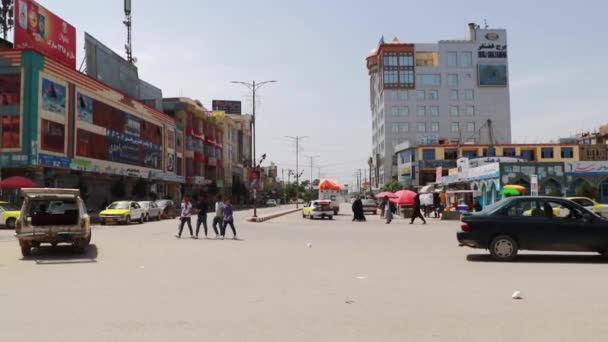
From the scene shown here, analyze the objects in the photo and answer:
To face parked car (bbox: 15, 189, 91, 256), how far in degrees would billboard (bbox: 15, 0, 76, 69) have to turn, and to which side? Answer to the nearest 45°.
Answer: approximately 45° to its right

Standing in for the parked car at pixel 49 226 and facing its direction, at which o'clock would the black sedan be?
The black sedan is roughly at 4 o'clock from the parked car.

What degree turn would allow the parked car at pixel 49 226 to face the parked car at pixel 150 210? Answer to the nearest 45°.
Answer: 0° — it already faces it

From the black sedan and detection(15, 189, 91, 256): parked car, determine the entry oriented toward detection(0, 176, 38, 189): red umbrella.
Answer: the parked car

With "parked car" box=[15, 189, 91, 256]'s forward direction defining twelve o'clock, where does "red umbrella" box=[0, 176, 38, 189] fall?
The red umbrella is roughly at 12 o'clock from the parked car.

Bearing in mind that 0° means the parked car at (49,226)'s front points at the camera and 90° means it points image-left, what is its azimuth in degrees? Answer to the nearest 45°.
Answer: approximately 180°

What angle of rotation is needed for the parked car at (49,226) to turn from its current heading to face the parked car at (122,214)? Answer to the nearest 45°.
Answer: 0° — it already faces it
